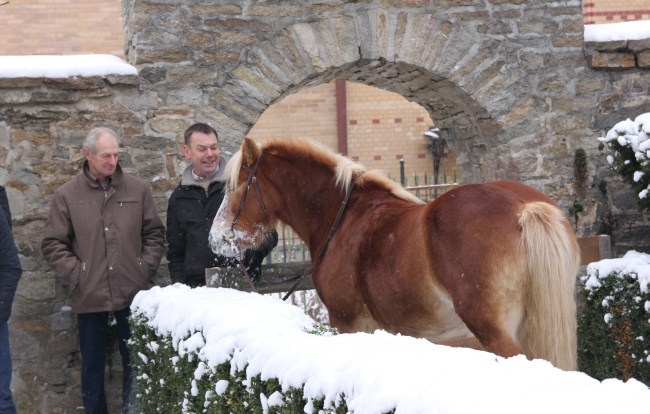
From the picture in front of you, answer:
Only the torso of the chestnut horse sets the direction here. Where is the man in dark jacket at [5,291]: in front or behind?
in front

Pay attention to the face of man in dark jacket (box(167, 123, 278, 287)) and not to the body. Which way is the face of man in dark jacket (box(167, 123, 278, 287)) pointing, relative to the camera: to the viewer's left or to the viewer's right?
to the viewer's right

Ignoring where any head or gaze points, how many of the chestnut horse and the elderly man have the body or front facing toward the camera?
1

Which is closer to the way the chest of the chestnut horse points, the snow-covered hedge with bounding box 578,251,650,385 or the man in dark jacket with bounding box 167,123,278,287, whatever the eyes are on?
the man in dark jacket

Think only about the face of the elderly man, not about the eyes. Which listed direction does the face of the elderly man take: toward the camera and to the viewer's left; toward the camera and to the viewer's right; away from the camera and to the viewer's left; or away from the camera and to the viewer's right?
toward the camera and to the viewer's right

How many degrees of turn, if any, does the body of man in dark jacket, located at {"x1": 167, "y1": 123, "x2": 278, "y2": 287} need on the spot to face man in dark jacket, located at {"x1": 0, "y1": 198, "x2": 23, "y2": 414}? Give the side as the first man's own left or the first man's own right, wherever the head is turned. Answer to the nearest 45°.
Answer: approximately 90° to the first man's own right

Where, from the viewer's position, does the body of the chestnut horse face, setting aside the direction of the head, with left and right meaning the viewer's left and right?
facing away from the viewer and to the left of the viewer

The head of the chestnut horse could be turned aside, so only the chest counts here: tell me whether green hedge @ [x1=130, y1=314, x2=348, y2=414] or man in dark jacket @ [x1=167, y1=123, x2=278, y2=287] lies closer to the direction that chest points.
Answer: the man in dark jacket

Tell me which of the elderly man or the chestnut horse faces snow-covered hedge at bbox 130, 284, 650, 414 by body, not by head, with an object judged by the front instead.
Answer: the elderly man

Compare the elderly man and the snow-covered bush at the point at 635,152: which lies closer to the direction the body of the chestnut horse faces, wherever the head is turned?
the elderly man

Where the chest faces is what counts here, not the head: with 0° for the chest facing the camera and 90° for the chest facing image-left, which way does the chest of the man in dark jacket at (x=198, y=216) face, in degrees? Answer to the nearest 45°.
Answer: approximately 315°

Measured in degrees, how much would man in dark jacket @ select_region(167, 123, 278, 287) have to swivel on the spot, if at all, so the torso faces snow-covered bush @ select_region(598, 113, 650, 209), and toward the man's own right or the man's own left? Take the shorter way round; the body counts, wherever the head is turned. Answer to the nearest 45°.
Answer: approximately 45° to the man's own left
